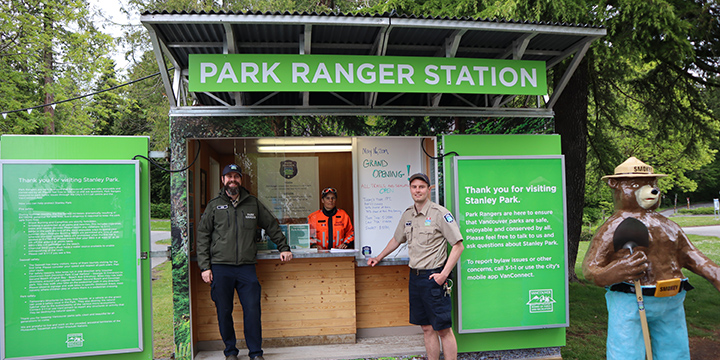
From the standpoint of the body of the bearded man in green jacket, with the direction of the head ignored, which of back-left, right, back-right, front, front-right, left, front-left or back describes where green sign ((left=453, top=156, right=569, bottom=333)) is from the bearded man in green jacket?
left

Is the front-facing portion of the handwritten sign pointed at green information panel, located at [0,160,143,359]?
no

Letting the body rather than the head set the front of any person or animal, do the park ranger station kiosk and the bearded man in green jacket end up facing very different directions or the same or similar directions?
same or similar directions

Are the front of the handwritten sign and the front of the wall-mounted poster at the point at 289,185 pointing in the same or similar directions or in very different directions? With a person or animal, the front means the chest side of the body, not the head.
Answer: same or similar directions

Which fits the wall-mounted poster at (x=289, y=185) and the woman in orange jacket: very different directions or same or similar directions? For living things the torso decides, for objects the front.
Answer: same or similar directions

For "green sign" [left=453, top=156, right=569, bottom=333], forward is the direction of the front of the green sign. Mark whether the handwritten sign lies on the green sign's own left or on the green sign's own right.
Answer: on the green sign's own right

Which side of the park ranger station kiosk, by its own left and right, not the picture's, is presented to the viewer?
front

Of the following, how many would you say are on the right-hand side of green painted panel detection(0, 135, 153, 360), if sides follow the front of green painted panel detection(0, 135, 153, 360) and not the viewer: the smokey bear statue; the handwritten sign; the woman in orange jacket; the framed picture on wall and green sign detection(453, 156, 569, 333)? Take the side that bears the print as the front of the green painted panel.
0

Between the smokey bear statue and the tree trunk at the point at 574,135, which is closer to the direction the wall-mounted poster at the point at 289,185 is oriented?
the smokey bear statue

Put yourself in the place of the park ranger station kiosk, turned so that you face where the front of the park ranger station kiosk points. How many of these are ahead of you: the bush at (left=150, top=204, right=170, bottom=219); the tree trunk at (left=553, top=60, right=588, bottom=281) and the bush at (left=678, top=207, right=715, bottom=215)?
0

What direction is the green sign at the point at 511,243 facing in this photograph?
toward the camera

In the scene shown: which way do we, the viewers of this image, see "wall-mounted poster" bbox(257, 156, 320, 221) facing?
facing the viewer

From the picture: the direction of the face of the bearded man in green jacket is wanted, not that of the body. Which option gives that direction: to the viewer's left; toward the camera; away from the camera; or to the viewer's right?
toward the camera

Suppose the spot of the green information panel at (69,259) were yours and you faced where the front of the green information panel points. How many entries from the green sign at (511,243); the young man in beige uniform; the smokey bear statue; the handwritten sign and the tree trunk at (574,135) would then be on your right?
0

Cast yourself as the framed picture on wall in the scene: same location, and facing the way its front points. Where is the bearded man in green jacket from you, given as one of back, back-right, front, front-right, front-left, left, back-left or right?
right

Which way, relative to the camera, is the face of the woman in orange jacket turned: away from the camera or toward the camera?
toward the camera
